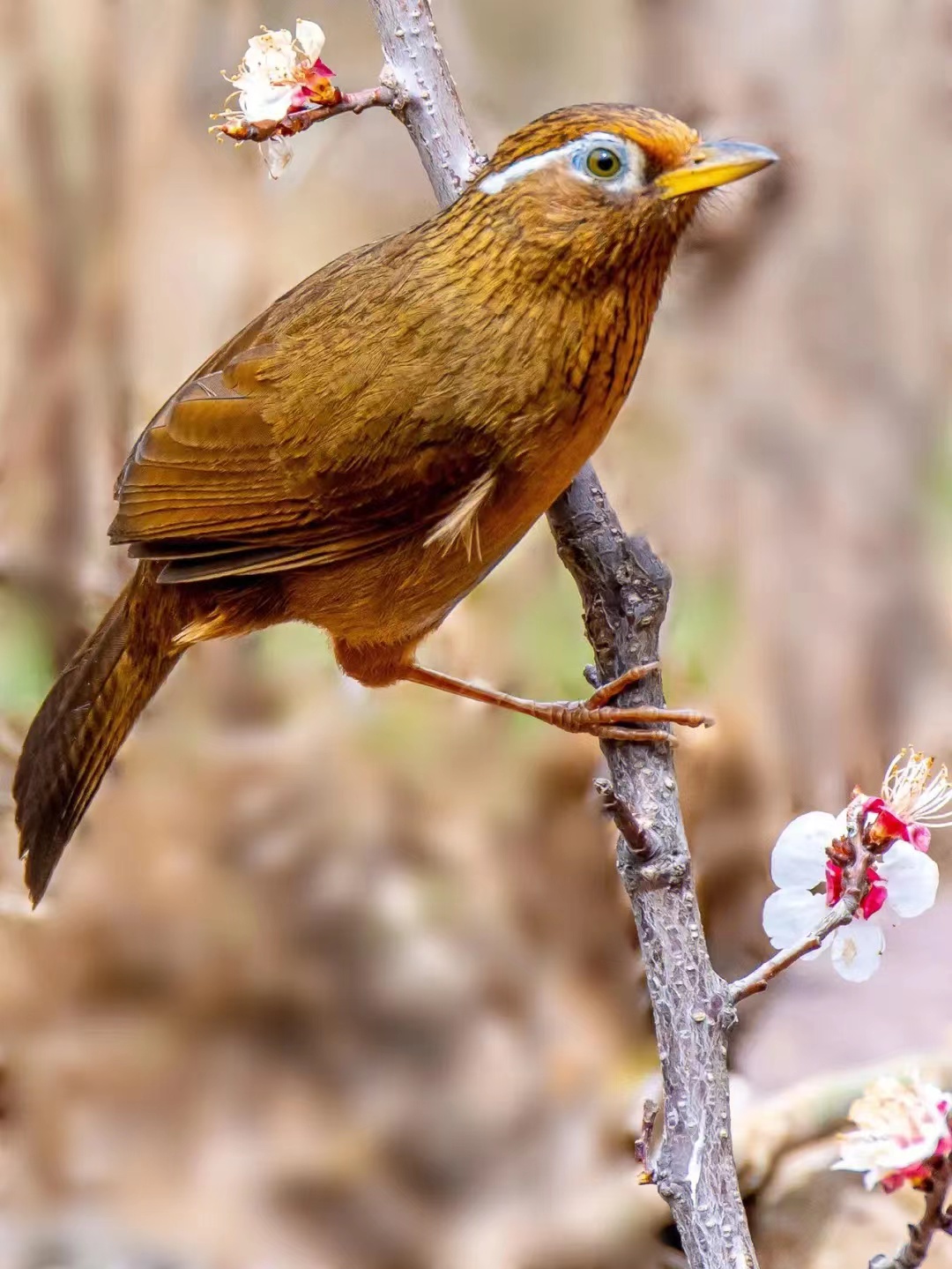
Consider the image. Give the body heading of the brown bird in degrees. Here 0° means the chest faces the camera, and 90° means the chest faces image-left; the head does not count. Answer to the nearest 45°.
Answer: approximately 270°
